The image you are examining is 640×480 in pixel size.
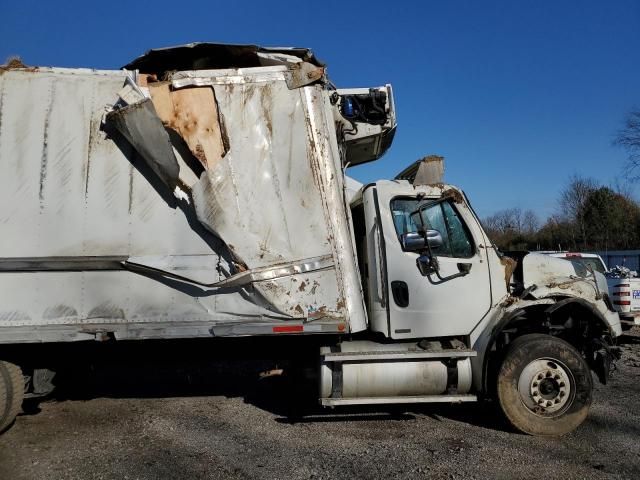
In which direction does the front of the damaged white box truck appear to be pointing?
to the viewer's right
